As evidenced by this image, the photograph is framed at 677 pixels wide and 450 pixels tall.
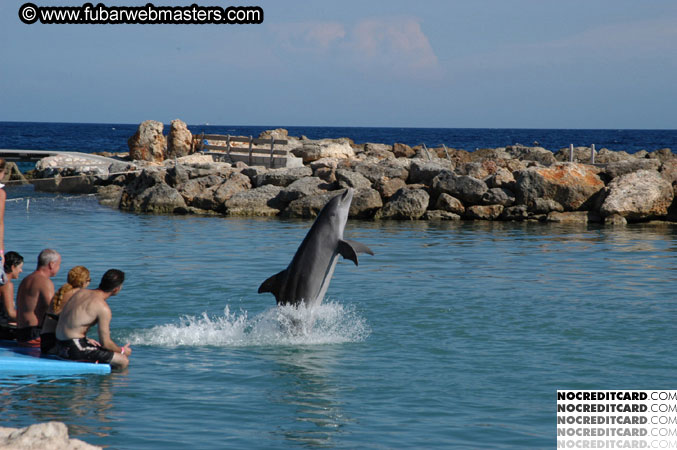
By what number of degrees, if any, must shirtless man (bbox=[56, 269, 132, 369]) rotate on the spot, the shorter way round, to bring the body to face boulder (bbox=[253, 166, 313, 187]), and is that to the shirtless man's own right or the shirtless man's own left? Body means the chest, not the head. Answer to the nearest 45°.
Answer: approximately 45° to the shirtless man's own left

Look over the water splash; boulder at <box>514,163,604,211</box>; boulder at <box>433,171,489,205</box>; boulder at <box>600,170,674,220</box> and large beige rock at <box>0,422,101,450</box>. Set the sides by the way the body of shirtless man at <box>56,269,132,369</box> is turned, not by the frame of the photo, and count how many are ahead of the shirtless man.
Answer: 4

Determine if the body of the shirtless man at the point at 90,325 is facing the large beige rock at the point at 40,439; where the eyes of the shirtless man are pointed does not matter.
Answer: no

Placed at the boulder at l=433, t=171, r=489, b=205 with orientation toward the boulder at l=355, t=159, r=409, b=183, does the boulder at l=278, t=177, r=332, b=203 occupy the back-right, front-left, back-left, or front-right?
front-left

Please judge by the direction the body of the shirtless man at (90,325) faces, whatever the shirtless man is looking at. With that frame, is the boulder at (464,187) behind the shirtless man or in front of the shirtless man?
in front

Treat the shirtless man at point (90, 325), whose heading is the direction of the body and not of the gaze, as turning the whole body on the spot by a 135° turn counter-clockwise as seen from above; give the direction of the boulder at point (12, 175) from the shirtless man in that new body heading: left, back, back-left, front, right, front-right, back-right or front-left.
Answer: right

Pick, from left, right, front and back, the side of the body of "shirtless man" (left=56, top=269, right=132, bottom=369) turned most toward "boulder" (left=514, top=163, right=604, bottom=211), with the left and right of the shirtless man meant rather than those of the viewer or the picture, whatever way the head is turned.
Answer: front

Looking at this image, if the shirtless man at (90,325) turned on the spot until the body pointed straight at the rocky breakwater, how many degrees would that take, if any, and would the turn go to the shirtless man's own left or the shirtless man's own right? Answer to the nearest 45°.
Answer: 0° — they already face it

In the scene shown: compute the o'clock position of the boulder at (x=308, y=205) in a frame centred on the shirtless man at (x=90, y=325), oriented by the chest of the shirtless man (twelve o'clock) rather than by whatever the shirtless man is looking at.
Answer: The boulder is roughly at 11 o'clock from the shirtless man.

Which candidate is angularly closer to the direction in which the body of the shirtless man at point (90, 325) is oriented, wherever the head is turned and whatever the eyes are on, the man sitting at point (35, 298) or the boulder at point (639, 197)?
the boulder

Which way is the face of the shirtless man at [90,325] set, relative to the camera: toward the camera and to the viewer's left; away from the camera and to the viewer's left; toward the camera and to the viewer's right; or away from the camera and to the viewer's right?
away from the camera and to the viewer's right

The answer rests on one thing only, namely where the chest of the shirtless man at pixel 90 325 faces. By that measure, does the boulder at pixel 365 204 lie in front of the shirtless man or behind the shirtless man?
in front

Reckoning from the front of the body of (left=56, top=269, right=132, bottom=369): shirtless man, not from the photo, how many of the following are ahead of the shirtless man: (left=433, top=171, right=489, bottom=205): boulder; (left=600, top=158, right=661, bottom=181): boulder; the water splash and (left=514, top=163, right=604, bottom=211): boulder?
4

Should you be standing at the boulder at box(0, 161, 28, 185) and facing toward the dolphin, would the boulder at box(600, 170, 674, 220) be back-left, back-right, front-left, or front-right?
front-left

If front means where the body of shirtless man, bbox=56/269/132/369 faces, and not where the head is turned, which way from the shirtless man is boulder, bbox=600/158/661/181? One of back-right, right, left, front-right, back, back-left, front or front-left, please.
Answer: front

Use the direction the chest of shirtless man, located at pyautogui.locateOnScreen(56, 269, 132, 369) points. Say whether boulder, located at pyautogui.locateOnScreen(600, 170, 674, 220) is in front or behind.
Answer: in front

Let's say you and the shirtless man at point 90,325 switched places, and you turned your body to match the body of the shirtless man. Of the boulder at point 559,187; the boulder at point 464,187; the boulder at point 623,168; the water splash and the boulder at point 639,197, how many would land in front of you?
5

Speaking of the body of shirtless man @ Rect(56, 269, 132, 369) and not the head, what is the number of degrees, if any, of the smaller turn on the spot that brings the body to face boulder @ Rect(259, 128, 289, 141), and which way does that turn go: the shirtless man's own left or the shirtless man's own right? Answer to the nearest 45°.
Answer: approximately 45° to the shirtless man's own left

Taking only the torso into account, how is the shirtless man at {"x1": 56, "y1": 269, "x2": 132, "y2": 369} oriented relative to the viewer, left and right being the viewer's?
facing away from the viewer and to the right of the viewer

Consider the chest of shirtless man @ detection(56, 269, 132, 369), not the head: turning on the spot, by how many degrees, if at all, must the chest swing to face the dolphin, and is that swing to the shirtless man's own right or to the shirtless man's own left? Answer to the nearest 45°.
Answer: approximately 45° to the shirtless man's own right

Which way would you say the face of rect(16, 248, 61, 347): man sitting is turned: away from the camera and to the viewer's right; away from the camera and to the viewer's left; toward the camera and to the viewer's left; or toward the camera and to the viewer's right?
away from the camera and to the viewer's right
